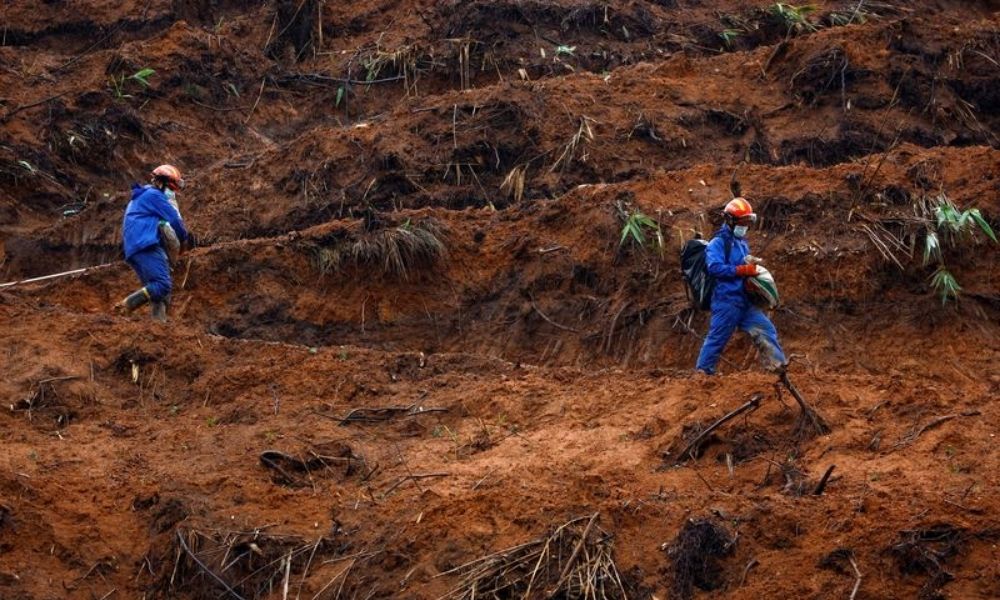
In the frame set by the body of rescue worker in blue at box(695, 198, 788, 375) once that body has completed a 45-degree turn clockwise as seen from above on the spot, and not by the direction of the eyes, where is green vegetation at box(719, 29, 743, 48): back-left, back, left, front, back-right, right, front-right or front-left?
back

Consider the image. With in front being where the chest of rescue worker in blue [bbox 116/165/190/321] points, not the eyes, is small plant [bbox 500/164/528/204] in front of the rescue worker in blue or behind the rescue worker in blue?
in front

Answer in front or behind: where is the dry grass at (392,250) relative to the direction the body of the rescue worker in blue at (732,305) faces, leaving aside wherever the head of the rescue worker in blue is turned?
behind

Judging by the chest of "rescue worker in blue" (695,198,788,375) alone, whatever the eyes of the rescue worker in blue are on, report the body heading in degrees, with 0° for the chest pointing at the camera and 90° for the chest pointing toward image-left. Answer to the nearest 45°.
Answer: approximately 315°

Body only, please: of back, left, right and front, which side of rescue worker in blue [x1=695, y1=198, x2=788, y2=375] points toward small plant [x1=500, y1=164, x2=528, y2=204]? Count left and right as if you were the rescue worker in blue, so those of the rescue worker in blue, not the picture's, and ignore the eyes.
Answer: back

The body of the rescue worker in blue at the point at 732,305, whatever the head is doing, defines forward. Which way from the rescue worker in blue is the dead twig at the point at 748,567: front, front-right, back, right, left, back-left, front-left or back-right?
front-right

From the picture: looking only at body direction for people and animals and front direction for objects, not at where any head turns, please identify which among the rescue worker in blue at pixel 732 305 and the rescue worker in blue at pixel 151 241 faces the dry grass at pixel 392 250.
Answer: the rescue worker in blue at pixel 151 241

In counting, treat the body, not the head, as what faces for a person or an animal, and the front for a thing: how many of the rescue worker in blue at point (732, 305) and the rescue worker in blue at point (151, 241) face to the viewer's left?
0

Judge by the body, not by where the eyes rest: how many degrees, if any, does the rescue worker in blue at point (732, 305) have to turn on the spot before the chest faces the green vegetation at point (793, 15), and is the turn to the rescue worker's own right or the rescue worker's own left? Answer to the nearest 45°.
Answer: approximately 135° to the rescue worker's own left

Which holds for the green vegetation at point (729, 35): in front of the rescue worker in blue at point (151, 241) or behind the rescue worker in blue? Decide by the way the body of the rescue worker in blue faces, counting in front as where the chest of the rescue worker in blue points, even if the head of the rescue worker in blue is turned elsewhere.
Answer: in front

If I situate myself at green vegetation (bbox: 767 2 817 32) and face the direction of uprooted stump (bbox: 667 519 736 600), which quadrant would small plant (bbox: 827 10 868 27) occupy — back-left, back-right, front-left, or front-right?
back-left

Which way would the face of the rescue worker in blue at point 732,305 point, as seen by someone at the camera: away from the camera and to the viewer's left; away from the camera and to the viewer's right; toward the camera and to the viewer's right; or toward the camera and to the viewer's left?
toward the camera and to the viewer's right

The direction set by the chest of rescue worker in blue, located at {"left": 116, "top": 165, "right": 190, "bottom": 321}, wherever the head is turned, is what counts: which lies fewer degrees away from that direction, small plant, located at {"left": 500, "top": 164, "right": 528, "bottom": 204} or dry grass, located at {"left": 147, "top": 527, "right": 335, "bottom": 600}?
the small plant

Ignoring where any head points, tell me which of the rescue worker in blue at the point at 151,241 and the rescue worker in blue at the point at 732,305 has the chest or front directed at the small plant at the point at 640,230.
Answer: the rescue worker in blue at the point at 151,241

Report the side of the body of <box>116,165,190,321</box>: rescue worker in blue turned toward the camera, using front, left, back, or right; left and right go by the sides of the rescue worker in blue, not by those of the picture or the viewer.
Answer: right

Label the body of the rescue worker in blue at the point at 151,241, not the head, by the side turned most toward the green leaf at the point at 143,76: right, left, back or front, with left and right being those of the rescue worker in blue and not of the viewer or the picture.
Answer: left

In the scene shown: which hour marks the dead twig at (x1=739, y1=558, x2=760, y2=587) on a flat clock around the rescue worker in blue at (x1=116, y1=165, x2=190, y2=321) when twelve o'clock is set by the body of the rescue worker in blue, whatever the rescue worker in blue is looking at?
The dead twig is roughly at 2 o'clock from the rescue worker in blue.
